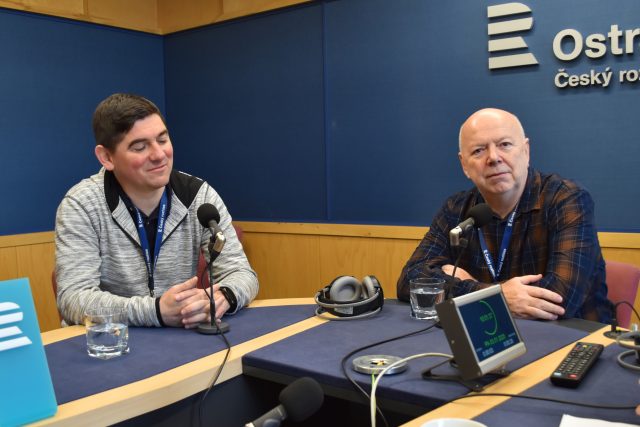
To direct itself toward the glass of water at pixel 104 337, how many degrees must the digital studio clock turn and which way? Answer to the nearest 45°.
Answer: approximately 135° to its right

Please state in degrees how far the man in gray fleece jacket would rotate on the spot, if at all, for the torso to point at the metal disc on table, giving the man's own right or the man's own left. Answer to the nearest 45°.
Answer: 0° — they already face it

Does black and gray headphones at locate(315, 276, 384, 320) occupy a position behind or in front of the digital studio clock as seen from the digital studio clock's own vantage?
behind

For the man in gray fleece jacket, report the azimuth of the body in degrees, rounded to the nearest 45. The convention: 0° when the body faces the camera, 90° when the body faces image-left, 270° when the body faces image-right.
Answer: approximately 315°

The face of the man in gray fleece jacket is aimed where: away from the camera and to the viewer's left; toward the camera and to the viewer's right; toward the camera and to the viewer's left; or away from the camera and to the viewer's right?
toward the camera and to the viewer's right
